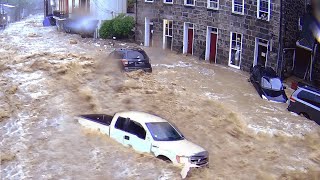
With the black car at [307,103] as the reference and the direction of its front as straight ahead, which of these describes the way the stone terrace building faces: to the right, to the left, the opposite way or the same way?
to the right

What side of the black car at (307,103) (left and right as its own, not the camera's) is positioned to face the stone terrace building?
back

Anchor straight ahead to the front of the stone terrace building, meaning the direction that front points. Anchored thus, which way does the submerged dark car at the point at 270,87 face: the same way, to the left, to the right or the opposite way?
to the left

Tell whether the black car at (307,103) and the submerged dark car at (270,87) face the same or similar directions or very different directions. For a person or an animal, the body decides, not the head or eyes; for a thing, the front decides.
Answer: same or similar directions

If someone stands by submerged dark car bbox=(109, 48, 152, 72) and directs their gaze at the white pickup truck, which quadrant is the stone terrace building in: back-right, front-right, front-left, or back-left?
back-left

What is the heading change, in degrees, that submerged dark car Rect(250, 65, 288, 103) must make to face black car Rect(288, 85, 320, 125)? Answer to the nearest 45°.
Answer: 0° — it already faces it

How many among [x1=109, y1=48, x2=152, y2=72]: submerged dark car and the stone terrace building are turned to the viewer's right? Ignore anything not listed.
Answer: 0

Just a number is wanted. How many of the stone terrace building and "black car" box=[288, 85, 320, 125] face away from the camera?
0

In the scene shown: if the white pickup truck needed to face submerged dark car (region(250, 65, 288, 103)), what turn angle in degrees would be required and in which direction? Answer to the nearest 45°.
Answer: approximately 90° to its left

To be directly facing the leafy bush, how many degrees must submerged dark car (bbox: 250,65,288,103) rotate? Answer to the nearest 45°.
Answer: approximately 180°

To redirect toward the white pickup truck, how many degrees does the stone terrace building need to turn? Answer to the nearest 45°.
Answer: approximately 45° to its left

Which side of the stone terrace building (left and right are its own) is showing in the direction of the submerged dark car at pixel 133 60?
front
